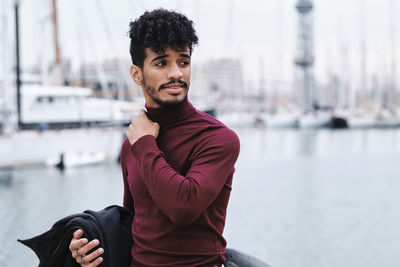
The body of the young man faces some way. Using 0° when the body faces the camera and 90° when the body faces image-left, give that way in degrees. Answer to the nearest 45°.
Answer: approximately 45°
